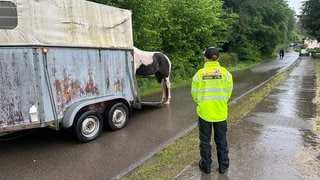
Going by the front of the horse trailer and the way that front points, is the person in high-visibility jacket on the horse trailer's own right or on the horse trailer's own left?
on the horse trailer's own left

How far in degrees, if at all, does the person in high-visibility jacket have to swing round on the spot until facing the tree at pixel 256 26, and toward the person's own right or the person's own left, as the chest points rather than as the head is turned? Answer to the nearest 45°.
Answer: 0° — they already face it

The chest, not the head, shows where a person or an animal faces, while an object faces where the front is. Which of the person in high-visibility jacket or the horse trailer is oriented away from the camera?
the person in high-visibility jacket

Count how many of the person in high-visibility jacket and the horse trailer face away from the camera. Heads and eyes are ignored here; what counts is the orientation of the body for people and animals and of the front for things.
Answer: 1

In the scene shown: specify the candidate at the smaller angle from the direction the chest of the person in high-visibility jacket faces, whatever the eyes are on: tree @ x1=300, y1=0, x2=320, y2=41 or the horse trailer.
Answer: the tree

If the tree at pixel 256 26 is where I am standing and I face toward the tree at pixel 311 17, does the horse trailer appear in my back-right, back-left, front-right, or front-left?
back-right

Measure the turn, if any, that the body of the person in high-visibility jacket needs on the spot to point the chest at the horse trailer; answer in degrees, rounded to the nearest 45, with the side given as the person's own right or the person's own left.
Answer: approximately 90° to the person's own left

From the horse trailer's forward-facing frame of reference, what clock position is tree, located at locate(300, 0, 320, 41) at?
The tree is roughly at 6 o'clock from the horse trailer.

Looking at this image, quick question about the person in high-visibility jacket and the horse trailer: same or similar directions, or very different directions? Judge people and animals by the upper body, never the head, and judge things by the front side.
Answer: very different directions

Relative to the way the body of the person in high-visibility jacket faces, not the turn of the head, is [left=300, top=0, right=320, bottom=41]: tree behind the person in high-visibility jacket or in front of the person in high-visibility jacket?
in front

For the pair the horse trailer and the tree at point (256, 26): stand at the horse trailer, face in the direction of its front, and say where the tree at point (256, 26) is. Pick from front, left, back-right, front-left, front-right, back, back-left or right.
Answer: back

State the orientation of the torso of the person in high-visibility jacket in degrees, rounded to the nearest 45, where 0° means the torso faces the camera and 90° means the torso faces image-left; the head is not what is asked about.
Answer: approximately 180°

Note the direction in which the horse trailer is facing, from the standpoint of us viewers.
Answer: facing the viewer and to the left of the viewer

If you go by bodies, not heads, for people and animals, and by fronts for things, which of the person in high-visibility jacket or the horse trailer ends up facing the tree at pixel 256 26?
the person in high-visibility jacket
